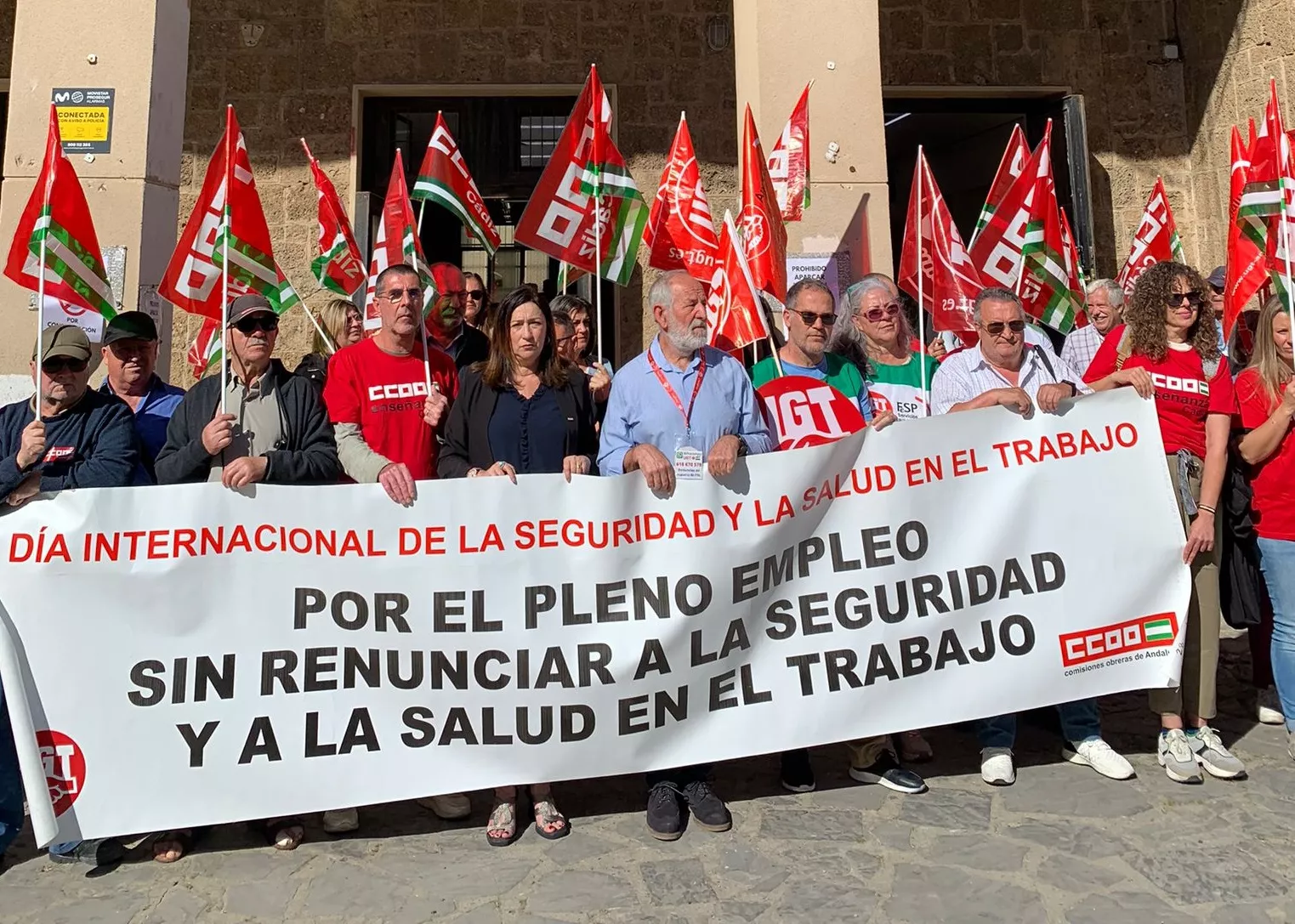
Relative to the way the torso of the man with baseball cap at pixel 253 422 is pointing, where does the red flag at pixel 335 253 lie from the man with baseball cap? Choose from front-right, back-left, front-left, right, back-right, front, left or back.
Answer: back

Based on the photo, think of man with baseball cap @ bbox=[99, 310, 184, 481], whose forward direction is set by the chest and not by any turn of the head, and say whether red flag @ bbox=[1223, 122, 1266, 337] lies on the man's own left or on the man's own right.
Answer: on the man's own left

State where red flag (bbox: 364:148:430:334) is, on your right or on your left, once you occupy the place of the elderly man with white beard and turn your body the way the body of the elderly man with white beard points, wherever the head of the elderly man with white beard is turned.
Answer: on your right

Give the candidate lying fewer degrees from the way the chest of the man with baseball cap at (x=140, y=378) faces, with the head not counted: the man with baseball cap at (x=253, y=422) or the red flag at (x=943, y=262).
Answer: the man with baseball cap

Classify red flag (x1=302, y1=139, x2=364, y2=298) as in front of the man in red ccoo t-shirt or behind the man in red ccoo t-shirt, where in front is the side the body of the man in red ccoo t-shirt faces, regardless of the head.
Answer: behind

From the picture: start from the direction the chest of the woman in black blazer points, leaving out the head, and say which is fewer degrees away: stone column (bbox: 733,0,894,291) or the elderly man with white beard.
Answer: the elderly man with white beard
